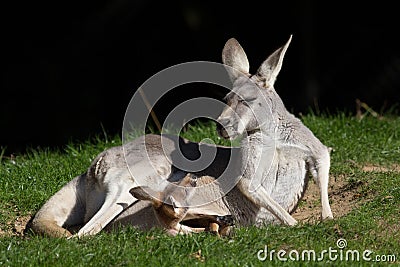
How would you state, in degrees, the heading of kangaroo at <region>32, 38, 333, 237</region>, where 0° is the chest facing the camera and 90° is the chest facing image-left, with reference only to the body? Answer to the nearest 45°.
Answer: approximately 315°
